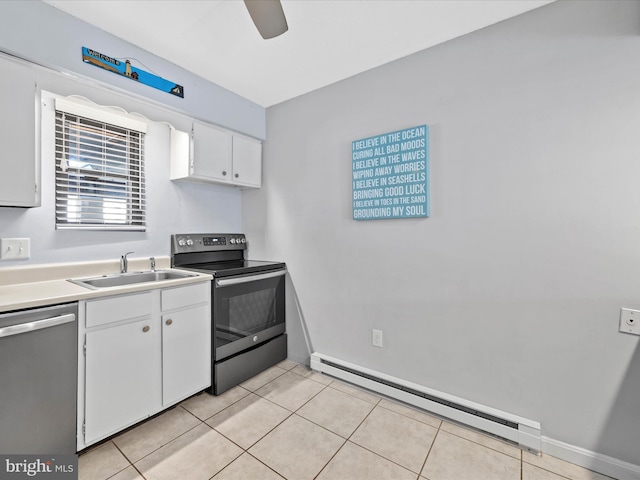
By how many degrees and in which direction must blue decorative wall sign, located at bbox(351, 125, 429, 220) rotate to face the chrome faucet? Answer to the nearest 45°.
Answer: approximately 45° to its right

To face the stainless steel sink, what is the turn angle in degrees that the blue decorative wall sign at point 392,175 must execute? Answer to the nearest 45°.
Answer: approximately 45° to its right

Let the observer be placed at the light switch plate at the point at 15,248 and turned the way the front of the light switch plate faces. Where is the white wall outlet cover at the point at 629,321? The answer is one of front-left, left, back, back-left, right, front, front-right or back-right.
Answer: front-left

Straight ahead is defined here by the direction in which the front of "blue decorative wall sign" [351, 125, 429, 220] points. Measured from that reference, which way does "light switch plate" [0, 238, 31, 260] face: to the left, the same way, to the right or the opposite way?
to the left

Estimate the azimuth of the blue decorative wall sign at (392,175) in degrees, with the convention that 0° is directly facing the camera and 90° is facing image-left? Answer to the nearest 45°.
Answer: approximately 45°

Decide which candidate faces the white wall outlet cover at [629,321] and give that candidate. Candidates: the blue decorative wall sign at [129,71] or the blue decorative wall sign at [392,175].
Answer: the blue decorative wall sign at [129,71]

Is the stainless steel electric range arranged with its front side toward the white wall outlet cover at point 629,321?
yes

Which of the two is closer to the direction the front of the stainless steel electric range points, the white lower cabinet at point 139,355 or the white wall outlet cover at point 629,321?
the white wall outlet cover

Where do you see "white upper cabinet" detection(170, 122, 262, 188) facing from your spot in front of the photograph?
facing the viewer and to the right of the viewer

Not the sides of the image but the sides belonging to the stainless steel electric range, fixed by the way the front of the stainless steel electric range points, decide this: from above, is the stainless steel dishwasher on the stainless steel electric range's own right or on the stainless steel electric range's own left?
on the stainless steel electric range's own right

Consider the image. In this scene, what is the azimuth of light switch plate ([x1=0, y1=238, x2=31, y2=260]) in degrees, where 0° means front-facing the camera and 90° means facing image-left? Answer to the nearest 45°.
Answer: approximately 0°

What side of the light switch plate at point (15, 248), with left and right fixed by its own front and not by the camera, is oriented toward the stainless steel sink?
left
